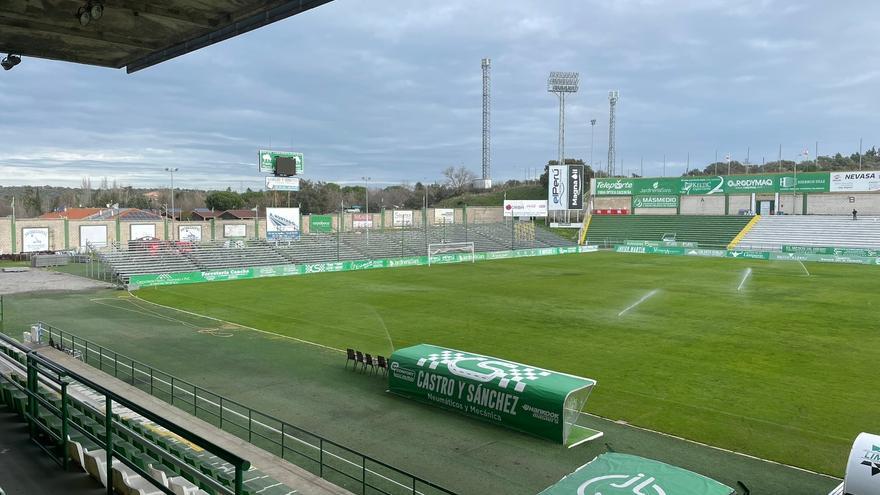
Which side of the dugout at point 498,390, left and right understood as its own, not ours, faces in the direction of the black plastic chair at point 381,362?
left

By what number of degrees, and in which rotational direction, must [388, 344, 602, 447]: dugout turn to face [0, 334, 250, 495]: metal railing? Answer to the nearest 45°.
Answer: approximately 180°

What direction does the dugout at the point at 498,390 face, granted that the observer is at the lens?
facing away from the viewer and to the right of the viewer

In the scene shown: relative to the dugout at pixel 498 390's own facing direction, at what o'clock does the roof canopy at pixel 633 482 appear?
The roof canopy is roughly at 4 o'clock from the dugout.

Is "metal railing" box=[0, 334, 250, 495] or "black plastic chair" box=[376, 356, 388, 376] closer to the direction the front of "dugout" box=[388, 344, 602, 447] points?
the black plastic chair
